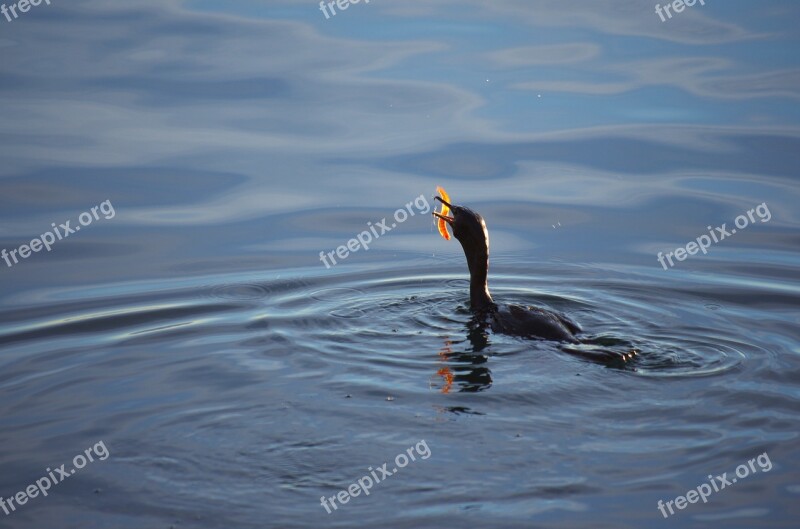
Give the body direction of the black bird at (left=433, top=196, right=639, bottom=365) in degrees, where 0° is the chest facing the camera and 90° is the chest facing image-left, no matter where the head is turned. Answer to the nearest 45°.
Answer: approximately 90°
